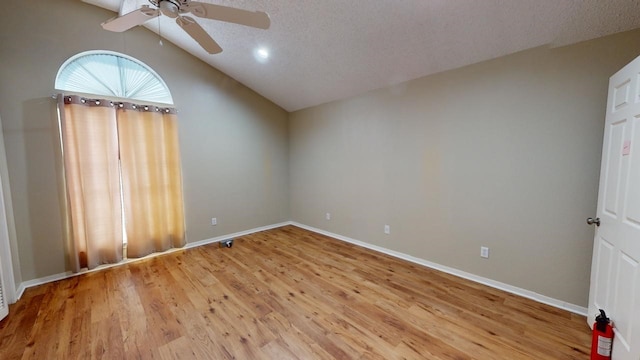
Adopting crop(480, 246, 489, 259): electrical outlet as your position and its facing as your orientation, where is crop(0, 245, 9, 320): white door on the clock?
The white door is roughly at 12 o'clock from the electrical outlet.

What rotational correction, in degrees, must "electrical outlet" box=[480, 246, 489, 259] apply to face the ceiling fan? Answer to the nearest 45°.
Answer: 0° — it already faces it

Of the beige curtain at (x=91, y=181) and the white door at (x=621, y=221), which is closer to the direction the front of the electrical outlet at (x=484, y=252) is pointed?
the beige curtain

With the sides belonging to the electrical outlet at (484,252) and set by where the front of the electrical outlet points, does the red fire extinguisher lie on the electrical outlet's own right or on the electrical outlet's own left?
on the electrical outlet's own left

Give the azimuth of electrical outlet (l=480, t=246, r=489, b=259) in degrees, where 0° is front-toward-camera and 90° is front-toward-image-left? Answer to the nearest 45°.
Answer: approximately 45°

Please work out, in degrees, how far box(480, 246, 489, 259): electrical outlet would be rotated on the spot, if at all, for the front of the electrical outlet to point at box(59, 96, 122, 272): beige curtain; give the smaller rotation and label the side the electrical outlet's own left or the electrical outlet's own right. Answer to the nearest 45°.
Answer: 0° — it already faces it
